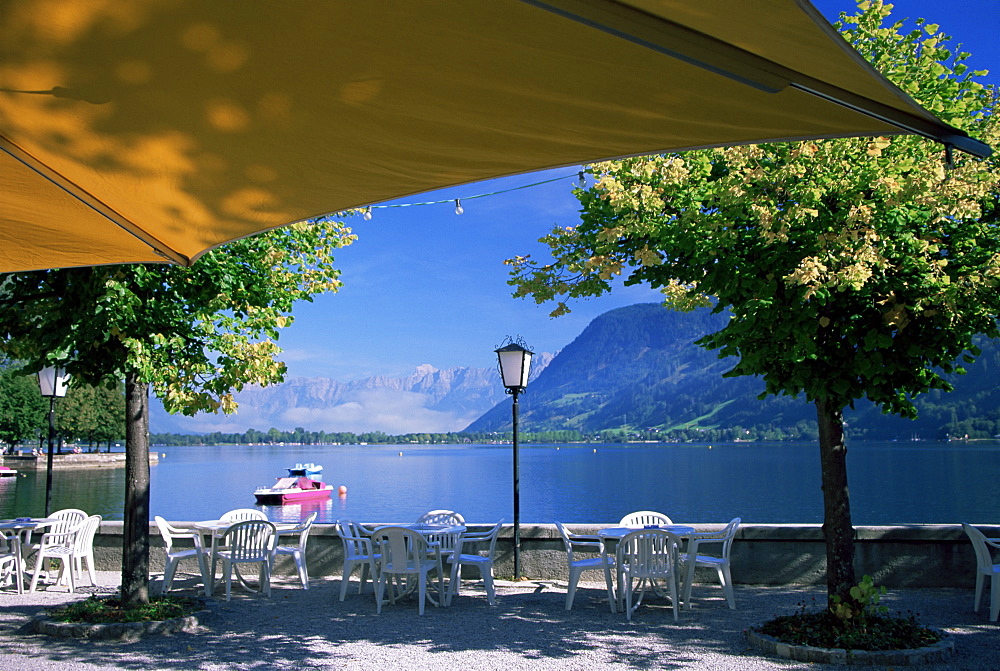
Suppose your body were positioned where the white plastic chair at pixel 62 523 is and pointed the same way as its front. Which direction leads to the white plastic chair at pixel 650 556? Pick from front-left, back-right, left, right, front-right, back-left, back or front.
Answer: left

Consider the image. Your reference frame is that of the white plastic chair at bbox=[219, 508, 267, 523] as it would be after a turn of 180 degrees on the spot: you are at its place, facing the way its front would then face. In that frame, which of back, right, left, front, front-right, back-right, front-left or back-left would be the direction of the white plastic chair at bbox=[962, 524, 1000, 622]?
back-right

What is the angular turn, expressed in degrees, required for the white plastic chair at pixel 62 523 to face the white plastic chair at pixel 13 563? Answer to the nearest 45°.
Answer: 0° — it already faces it

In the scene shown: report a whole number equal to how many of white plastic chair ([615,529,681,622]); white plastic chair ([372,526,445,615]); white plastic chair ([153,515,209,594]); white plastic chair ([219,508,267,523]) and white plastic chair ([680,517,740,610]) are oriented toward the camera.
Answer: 1

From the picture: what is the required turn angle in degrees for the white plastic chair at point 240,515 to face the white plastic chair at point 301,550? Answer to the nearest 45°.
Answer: approximately 45° to its left

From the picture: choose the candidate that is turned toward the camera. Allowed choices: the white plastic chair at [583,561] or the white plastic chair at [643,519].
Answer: the white plastic chair at [643,519]

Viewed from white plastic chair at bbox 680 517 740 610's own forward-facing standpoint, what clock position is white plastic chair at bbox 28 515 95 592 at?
white plastic chair at bbox 28 515 95 592 is roughly at 12 o'clock from white plastic chair at bbox 680 517 740 610.

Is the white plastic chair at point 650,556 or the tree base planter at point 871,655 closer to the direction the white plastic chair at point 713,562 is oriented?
the white plastic chair

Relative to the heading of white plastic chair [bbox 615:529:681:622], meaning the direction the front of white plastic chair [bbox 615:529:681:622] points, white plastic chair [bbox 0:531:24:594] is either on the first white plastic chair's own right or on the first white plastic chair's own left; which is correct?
on the first white plastic chair's own left

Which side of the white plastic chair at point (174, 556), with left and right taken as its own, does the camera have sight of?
right

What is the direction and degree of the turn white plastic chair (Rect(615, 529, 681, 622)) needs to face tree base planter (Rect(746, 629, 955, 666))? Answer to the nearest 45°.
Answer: approximately 135° to its right

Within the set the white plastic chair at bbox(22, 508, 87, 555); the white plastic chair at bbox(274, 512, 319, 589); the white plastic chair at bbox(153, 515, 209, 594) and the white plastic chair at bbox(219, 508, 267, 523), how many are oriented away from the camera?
0

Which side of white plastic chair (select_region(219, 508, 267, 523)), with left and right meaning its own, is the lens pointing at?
front

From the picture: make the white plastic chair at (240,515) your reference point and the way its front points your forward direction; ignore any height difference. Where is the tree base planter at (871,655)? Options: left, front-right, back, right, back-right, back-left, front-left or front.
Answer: front-left

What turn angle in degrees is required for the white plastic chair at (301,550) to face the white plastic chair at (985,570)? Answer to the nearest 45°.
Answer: approximately 135° to its left

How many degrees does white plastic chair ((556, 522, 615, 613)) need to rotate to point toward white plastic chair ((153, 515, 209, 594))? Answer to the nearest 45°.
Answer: approximately 180°

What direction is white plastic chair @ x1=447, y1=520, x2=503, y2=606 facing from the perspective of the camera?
to the viewer's left

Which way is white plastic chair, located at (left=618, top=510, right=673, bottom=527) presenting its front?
toward the camera
